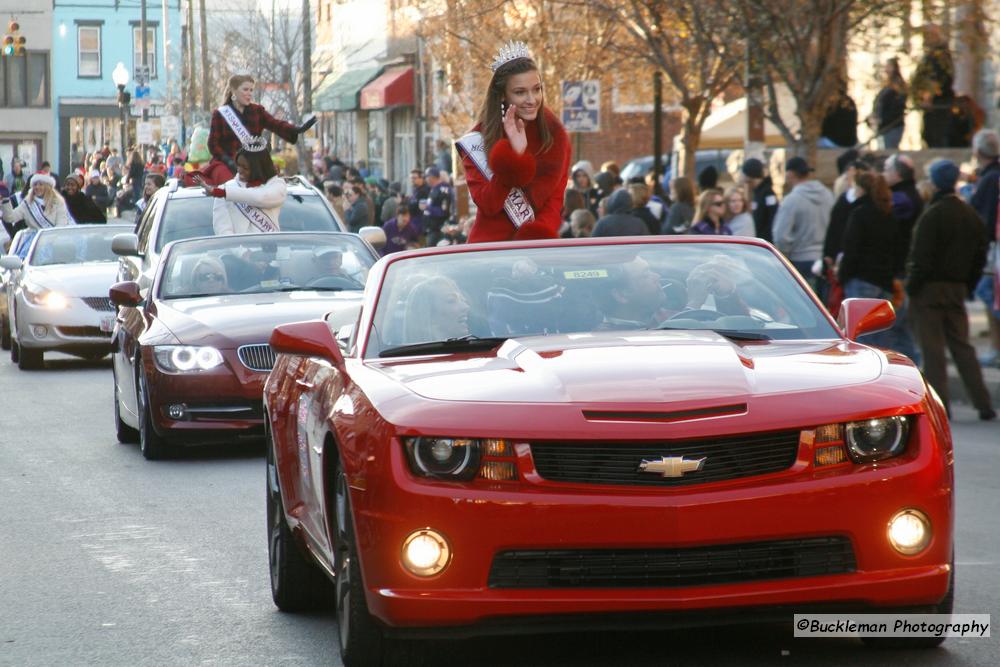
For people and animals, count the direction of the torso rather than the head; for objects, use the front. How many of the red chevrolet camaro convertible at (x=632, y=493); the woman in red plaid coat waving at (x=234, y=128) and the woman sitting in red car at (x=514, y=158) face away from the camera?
0

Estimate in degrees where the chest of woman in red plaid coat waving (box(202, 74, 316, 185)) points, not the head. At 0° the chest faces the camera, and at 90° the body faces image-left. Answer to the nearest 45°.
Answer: approximately 315°

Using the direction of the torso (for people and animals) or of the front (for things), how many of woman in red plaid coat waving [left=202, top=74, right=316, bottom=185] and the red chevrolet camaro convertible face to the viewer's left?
0

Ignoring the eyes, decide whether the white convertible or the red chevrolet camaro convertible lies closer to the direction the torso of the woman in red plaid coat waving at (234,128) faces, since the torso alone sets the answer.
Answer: the red chevrolet camaro convertible

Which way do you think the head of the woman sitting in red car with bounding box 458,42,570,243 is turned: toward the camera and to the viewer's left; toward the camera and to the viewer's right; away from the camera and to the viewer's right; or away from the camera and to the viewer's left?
toward the camera and to the viewer's right

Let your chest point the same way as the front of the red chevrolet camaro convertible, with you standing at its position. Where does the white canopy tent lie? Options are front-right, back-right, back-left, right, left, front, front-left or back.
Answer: back

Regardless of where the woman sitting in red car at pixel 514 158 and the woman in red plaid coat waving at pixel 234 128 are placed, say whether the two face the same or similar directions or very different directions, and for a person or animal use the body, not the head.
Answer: same or similar directions

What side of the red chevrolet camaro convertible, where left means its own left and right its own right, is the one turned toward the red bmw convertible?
back

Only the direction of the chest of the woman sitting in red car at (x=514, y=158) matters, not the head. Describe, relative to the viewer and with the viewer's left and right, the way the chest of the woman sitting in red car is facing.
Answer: facing the viewer and to the right of the viewer

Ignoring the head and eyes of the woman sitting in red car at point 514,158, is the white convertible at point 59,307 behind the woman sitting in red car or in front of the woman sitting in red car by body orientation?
behind

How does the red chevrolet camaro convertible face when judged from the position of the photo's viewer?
facing the viewer

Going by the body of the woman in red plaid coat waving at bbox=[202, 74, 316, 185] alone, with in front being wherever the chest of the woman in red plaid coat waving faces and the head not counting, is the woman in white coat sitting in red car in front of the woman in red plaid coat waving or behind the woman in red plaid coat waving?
in front

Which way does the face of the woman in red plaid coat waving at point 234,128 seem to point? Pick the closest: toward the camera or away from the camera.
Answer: toward the camera

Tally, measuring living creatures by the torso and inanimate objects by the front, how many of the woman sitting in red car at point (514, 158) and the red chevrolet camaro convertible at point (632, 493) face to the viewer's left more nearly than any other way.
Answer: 0
